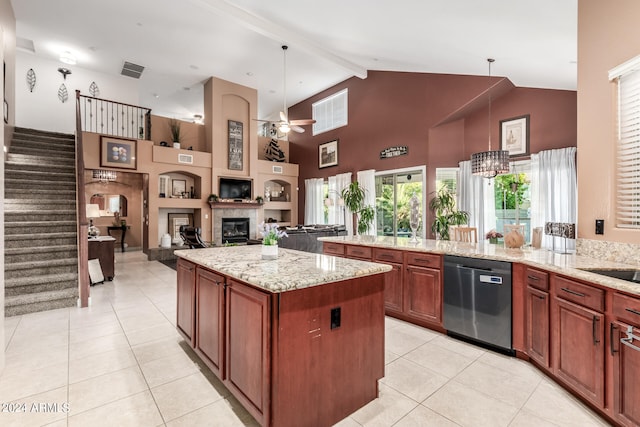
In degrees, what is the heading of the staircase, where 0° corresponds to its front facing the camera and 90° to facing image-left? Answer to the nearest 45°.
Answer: approximately 0°

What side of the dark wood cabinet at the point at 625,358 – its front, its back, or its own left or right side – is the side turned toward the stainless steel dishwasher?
right

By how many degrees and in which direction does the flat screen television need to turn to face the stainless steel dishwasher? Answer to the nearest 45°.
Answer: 0° — it already faces it

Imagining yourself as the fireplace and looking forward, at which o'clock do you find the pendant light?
The pendant light is roughly at 11 o'clock from the fireplace.

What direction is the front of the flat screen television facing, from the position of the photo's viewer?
facing the viewer

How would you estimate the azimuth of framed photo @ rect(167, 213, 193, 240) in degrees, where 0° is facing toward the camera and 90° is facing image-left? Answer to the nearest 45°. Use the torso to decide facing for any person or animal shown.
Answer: approximately 0°

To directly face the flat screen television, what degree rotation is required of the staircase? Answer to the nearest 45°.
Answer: approximately 135° to its left

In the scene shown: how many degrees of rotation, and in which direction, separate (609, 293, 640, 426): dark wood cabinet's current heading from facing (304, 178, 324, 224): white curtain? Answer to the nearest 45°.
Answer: approximately 90° to its right

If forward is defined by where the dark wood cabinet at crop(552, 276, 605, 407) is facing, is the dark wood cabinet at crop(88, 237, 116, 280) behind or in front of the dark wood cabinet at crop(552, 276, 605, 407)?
in front

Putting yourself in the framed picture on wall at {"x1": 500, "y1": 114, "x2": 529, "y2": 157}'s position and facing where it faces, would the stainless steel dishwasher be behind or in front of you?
in front

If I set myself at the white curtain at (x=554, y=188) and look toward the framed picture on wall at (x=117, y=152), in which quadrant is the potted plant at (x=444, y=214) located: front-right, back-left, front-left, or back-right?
front-right

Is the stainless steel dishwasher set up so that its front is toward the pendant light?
no

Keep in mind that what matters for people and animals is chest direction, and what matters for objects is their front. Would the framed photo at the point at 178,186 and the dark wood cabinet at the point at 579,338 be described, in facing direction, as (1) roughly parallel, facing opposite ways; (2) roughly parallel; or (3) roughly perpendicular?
roughly perpendicular

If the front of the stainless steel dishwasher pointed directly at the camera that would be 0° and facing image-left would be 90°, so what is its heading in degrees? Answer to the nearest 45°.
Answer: approximately 45°

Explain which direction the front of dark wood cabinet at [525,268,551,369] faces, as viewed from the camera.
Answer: facing the viewer and to the left of the viewer

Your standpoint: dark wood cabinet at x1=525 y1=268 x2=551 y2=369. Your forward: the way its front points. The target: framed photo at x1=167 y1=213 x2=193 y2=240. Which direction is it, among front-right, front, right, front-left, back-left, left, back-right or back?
front-right

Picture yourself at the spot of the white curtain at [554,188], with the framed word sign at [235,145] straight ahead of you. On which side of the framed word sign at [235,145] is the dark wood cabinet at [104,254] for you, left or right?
left

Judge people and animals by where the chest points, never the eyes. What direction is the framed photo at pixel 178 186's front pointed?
toward the camera

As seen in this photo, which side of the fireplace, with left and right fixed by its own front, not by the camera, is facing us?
front

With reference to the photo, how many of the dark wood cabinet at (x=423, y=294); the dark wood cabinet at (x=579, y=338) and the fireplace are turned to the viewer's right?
0
